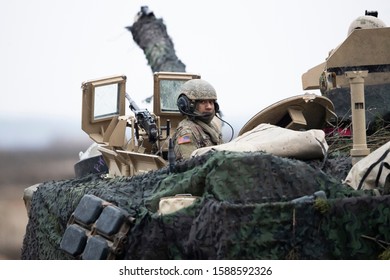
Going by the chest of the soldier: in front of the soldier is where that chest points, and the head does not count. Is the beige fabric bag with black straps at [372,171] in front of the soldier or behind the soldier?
in front

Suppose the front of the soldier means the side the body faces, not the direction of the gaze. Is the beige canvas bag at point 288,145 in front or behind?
in front

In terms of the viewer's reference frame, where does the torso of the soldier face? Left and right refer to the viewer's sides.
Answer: facing the viewer and to the right of the viewer
